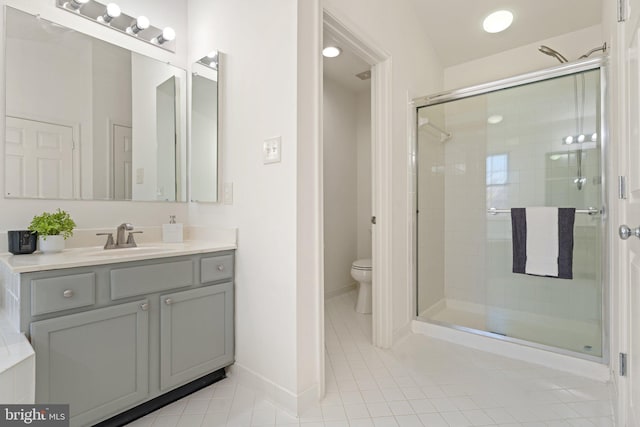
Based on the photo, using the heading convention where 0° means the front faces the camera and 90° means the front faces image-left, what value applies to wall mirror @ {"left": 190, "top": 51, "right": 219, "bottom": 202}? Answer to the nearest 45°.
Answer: approximately 45°

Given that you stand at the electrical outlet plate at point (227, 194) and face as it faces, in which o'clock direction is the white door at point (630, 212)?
The white door is roughly at 9 o'clock from the electrical outlet plate.

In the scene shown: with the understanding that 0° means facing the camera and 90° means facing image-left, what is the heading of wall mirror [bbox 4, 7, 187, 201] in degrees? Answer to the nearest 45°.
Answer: approximately 315°

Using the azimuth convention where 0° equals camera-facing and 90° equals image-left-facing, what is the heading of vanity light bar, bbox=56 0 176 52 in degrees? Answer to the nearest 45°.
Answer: approximately 315°
